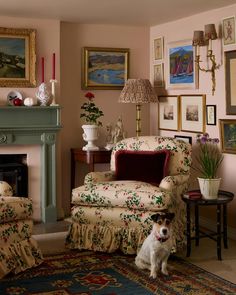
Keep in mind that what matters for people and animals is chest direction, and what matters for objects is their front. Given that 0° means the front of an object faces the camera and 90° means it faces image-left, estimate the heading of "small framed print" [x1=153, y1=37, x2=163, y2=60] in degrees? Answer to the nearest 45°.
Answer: approximately 45°

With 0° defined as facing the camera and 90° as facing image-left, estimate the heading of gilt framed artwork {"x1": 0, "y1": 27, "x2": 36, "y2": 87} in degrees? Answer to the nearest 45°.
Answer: approximately 0°

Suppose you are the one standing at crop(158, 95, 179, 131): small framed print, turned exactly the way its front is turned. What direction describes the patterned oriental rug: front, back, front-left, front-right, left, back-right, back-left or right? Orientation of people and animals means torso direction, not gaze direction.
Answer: front-left

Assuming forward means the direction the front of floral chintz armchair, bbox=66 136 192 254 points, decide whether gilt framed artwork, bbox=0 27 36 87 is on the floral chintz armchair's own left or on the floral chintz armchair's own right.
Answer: on the floral chintz armchair's own right

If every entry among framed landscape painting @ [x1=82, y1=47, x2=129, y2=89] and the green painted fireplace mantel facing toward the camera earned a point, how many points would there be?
2

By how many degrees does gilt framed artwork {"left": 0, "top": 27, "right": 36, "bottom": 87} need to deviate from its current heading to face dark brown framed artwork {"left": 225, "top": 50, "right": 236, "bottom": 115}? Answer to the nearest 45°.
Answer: approximately 45° to its left
